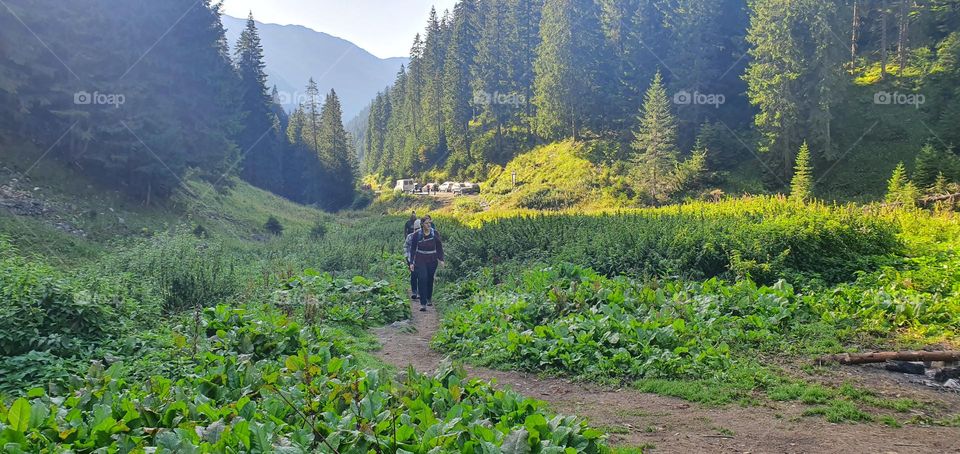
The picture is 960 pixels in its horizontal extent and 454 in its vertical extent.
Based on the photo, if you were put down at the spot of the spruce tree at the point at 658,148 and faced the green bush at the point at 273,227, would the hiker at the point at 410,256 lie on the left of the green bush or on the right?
left

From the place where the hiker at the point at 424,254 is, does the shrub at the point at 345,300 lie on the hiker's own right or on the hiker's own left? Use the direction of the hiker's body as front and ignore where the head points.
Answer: on the hiker's own right

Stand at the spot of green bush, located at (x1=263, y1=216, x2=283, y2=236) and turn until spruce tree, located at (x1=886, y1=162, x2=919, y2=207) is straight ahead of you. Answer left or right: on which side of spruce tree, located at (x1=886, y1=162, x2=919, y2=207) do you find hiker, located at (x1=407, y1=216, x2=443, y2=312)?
right

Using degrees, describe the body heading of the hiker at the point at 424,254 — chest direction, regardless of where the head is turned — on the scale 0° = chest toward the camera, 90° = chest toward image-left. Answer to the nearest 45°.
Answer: approximately 0°

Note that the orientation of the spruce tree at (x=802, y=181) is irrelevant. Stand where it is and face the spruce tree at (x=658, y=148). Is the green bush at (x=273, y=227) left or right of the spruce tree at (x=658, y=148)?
left

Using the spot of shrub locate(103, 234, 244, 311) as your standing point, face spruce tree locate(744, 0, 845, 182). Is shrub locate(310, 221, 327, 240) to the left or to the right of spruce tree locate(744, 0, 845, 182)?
left

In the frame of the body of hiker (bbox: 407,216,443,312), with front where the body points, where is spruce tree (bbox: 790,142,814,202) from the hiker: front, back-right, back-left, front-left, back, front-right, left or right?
back-left

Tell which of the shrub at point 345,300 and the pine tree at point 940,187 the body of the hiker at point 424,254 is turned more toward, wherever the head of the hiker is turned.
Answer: the shrub

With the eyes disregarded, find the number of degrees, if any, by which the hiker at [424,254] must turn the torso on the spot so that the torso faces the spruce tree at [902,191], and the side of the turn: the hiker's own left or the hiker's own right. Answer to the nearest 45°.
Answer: approximately 135° to the hiker's own left

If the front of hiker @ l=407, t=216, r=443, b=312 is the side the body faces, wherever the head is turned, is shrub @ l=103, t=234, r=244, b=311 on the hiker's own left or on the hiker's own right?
on the hiker's own right
